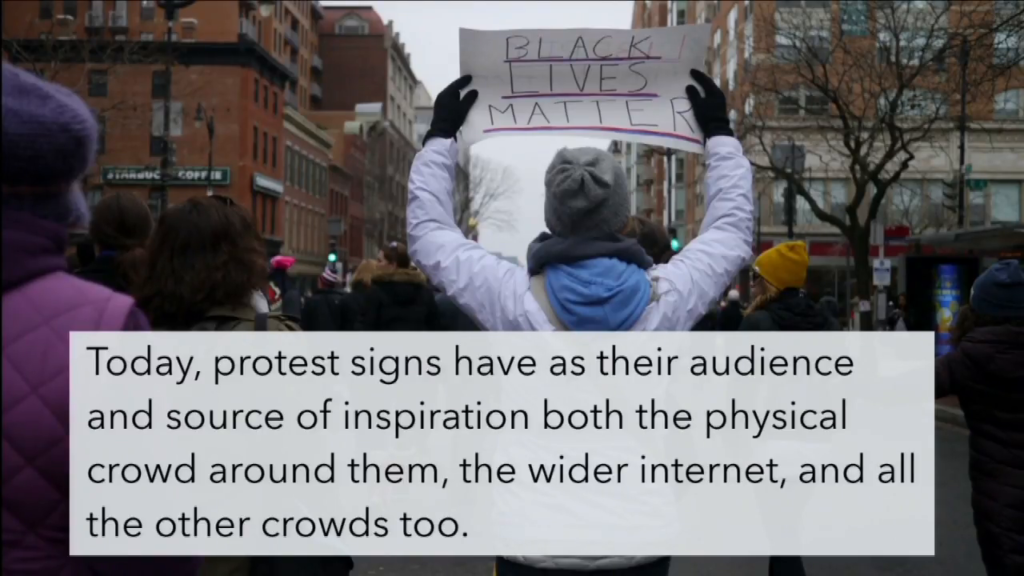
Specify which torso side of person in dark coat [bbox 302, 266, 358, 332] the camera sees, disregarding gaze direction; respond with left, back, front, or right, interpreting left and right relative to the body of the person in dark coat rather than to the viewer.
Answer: back

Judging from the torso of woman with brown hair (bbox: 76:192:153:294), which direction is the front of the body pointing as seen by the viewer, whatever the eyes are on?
away from the camera

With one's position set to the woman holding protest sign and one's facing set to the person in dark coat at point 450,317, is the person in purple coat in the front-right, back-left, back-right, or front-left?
back-left

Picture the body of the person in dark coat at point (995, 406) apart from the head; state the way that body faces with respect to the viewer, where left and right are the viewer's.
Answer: facing away from the viewer and to the left of the viewer

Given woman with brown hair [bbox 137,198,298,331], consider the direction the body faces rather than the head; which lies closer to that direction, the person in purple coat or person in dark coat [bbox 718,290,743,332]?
the person in dark coat

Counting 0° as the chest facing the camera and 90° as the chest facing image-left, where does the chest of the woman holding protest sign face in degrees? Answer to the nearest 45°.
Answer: approximately 180°

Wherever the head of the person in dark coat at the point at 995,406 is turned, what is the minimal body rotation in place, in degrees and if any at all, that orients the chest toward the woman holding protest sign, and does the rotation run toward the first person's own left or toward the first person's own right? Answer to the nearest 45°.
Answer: approximately 90° to the first person's own left

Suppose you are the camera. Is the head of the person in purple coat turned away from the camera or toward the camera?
away from the camera

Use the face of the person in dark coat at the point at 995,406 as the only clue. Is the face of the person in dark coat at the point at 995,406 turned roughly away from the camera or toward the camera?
away from the camera

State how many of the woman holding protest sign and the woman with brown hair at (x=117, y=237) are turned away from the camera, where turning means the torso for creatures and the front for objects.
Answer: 2

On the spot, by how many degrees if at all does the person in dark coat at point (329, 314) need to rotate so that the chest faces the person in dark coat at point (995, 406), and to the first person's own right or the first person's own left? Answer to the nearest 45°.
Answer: approximately 180°

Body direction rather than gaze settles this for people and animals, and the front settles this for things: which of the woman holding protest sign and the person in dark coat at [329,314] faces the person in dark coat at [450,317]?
the woman holding protest sign

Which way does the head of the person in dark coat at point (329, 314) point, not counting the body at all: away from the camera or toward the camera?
away from the camera

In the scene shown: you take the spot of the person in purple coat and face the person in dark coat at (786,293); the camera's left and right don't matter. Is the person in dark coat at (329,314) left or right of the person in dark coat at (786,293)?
left
